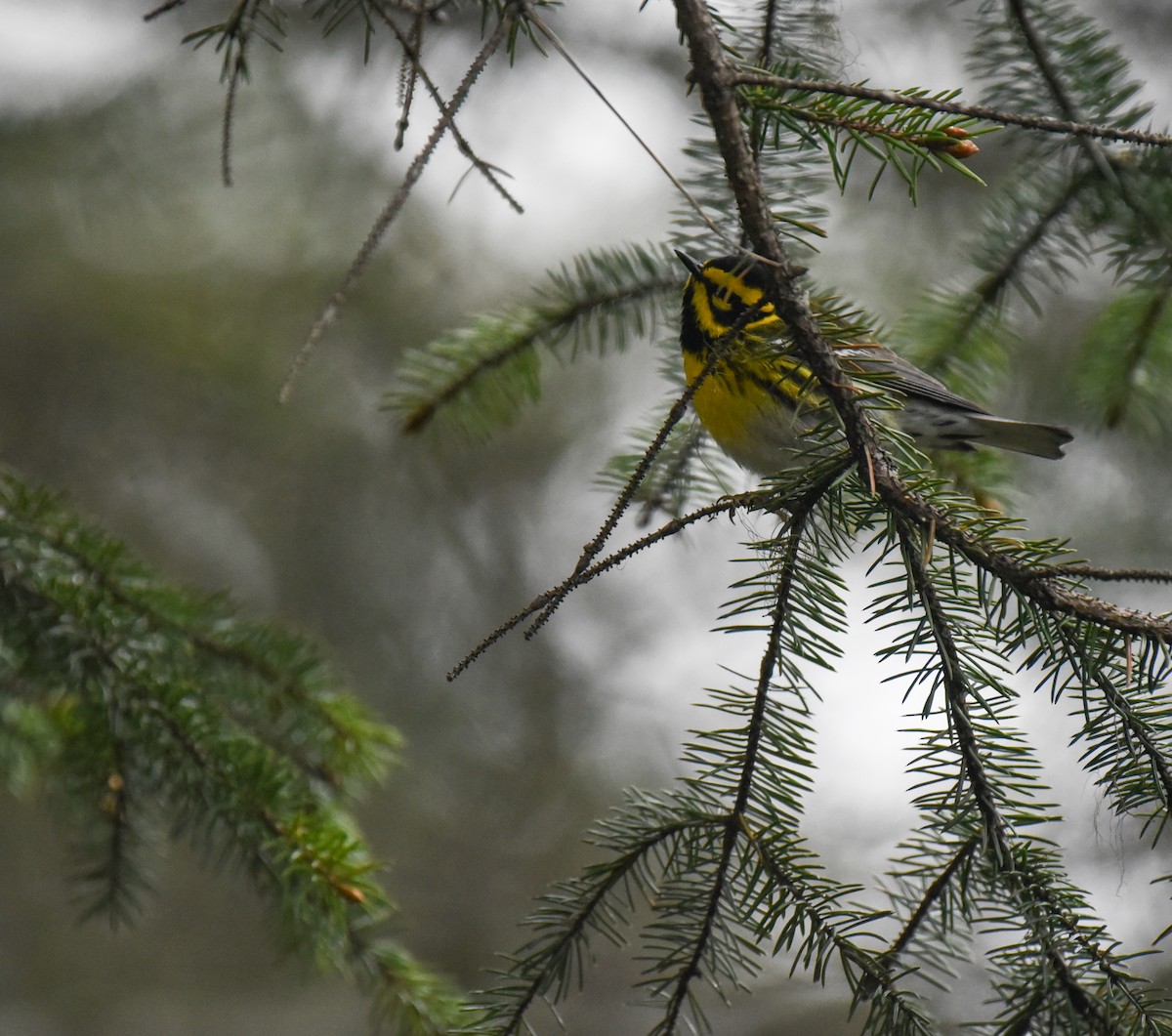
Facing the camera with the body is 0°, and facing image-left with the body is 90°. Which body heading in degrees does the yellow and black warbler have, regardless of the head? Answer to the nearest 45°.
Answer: approximately 90°
